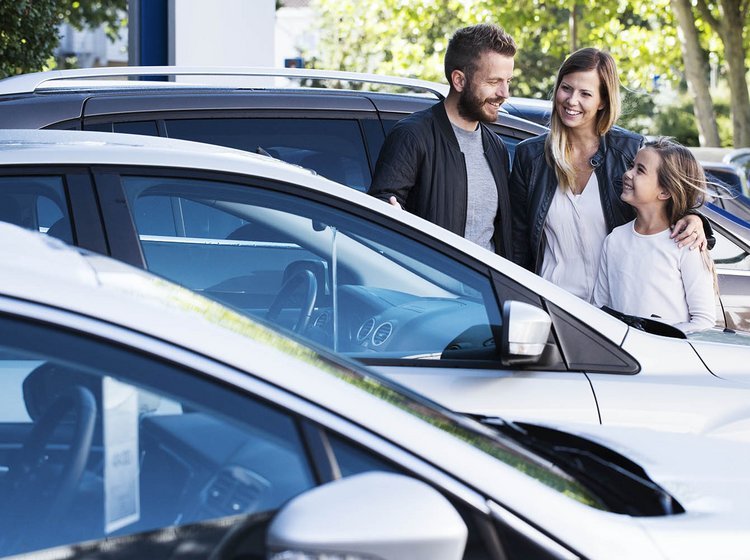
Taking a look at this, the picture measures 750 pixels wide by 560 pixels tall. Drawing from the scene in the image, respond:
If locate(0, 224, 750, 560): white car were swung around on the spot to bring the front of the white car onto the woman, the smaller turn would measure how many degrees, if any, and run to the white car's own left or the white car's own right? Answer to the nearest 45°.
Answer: approximately 90° to the white car's own left

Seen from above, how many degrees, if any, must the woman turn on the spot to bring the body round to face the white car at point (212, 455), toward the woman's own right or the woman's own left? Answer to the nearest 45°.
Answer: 0° — they already face it

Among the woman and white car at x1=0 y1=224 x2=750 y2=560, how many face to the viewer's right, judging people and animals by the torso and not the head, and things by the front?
1

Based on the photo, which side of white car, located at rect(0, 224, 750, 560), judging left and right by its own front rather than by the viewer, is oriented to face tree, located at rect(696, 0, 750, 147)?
left

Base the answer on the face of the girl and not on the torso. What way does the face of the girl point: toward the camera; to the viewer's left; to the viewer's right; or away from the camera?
to the viewer's left

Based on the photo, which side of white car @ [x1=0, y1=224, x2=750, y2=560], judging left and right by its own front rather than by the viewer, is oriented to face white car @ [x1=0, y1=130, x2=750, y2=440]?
left

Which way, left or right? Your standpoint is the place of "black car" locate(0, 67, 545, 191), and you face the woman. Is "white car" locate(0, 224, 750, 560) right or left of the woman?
right

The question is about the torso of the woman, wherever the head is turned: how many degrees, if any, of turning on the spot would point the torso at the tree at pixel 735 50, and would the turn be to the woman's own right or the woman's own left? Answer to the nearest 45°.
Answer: approximately 180°

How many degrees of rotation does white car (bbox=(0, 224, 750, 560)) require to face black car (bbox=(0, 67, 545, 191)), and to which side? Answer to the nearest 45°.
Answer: approximately 90° to its left

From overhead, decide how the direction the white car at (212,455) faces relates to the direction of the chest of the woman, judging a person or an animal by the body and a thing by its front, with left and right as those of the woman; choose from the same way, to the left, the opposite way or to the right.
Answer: to the left

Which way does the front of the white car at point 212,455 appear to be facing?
to the viewer's right
